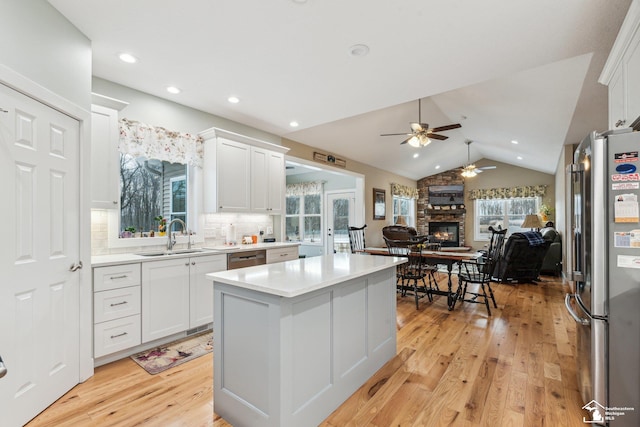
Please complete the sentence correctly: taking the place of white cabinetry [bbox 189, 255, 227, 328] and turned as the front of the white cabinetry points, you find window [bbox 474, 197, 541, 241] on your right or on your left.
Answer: on your left

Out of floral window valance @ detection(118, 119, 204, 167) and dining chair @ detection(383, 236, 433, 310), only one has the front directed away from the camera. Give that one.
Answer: the dining chair

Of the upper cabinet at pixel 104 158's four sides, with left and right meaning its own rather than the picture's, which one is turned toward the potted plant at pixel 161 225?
left

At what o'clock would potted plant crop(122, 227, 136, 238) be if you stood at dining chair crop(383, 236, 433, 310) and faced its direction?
The potted plant is roughly at 8 o'clock from the dining chair.

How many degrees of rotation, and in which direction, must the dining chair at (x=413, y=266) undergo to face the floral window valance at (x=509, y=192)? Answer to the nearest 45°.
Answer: approximately 45° to its right

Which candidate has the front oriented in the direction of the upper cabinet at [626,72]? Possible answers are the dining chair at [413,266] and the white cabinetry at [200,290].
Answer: the white cabinetry

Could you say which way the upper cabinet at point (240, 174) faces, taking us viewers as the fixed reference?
facing the viewer and to the right of the viewer

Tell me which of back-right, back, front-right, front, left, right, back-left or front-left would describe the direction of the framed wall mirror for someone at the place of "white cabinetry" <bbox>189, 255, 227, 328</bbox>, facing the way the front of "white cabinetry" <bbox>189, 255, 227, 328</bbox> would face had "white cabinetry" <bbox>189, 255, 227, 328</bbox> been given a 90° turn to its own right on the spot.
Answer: back

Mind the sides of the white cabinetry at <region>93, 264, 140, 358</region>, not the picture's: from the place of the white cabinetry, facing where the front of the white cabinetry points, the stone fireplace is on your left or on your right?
on your left

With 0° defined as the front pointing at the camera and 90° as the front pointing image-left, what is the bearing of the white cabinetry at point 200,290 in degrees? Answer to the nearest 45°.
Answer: approximately 315°

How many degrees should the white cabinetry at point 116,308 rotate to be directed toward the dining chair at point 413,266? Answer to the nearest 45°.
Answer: approximately 45° to its left

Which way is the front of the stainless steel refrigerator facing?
to the viewer's left

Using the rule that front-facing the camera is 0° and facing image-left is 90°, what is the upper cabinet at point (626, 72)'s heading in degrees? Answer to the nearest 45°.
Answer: approximately 90°

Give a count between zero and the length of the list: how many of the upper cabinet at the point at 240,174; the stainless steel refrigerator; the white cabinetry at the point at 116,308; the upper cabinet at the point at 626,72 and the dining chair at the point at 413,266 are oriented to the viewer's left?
2

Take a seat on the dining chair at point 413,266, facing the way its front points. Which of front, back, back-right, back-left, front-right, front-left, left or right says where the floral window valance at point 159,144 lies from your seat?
back-left

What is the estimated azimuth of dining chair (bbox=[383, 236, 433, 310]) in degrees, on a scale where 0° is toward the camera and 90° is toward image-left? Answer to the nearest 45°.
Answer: approximately 180°

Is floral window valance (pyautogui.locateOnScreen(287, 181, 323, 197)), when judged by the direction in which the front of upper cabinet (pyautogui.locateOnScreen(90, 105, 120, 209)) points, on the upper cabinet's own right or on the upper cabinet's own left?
on the upper cabinet's own left
